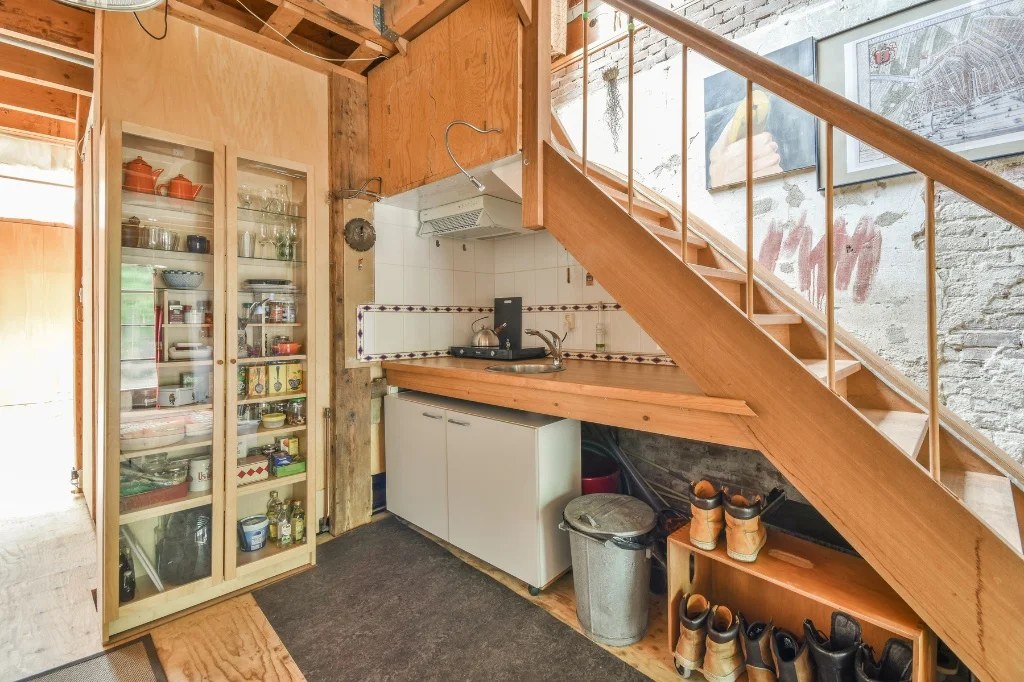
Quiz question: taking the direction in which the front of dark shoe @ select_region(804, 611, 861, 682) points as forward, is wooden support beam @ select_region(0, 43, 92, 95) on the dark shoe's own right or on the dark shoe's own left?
on the dark shoe's own left

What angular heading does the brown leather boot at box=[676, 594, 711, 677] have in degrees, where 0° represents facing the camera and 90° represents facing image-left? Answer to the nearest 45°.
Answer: approximately 180°

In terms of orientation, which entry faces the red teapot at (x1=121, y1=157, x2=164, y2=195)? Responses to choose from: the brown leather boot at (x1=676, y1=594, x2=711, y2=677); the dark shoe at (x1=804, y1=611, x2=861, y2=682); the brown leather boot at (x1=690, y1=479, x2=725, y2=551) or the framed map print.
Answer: the framed map print

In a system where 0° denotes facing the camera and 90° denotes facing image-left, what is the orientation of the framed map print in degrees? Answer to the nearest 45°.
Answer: approximately 45°

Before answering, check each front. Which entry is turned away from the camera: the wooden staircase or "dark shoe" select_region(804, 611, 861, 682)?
the dark shoe

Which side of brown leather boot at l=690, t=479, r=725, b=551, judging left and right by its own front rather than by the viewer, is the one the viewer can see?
back

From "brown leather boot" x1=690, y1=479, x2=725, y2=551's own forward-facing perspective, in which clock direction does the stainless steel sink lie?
The stainless steel sink is roughly at 10 o'clock from the brown leather boot.

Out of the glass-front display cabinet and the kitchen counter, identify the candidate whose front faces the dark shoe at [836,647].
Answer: the glass-front display cabinet

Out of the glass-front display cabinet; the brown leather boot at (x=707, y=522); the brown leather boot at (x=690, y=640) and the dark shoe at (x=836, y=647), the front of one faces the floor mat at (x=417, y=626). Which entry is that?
the glass-front display cabinet

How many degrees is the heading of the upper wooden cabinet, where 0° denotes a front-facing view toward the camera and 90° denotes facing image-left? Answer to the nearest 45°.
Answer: approximately 45°
